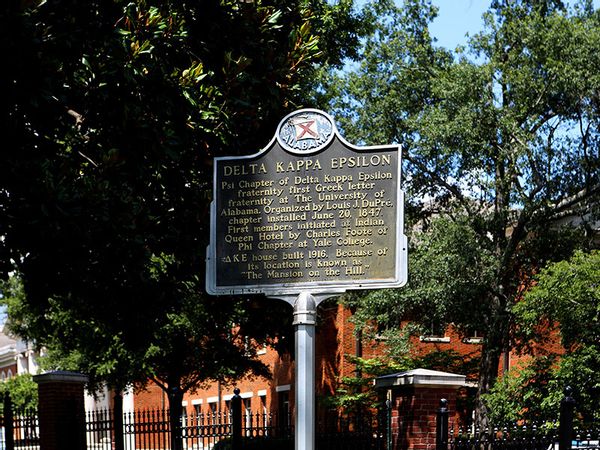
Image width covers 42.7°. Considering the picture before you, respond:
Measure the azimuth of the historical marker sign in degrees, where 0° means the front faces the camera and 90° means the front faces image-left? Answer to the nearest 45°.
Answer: approximately 0°

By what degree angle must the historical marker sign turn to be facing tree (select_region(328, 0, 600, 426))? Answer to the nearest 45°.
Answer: approximately 180°

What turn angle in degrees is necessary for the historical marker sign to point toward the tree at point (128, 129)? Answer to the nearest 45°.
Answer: approximately 135° to its right

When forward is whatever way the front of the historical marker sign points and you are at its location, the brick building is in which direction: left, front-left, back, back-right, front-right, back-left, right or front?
back

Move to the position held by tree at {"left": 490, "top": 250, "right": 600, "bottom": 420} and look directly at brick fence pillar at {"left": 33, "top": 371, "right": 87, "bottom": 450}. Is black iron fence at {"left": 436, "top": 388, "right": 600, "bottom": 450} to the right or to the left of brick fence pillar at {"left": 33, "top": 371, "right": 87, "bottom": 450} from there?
left

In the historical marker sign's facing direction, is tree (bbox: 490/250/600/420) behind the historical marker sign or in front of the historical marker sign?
behind
